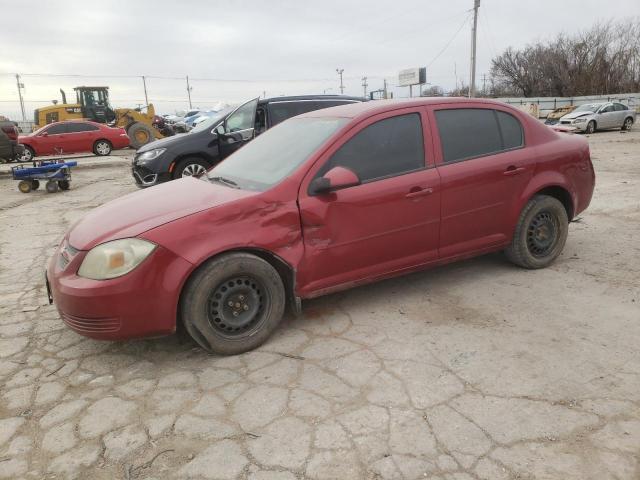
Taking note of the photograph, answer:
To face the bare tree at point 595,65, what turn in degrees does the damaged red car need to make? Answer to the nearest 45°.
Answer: approximately 180°

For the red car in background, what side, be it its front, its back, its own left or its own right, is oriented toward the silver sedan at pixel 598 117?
back

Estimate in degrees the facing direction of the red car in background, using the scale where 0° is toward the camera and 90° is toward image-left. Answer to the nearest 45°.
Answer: approximately 90°

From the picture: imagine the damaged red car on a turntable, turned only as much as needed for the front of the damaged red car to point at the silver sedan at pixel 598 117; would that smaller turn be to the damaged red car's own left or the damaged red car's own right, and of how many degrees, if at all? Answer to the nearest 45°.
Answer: approximately 180°

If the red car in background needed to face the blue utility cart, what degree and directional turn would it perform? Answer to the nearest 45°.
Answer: approximately 90° to its left

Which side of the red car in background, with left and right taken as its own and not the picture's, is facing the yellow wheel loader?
right

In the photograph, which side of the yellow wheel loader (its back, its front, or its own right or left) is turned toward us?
right
